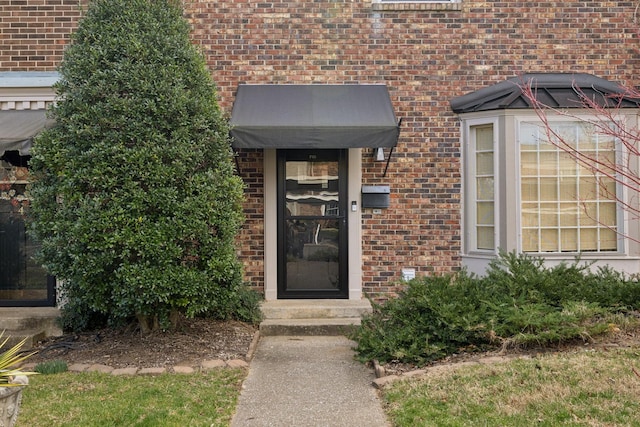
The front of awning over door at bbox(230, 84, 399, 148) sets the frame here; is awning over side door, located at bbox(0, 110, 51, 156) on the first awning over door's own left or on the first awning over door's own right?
on the first awning over door's own right

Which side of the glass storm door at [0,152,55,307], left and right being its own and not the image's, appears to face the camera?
front

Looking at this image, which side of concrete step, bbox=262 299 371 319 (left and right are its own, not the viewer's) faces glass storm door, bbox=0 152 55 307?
right

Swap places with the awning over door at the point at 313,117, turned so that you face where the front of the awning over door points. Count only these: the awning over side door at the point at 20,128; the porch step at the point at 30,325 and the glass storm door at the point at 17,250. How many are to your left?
0

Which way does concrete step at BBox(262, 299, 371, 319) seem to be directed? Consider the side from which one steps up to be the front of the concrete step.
toward the camera

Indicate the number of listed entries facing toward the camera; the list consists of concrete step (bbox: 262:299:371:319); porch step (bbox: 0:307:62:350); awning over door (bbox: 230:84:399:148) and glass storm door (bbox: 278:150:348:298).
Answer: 4

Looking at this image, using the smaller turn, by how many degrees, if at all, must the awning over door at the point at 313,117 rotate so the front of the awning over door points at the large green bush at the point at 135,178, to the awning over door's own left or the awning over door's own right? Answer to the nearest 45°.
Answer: approximately 45° to the awning over door's own right

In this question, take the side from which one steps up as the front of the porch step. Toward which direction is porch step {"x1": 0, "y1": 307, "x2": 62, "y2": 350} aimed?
toward the camera

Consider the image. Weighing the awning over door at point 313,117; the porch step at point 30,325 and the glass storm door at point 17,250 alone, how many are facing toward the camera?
3

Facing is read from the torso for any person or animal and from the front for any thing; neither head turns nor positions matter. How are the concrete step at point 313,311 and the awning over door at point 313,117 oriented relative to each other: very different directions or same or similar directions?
same or similar directions

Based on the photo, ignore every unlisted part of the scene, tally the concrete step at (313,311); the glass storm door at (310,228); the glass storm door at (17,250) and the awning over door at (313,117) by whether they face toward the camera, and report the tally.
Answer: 4

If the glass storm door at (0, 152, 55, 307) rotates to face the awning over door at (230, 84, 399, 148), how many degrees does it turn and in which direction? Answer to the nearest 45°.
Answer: approximately 45° to its left

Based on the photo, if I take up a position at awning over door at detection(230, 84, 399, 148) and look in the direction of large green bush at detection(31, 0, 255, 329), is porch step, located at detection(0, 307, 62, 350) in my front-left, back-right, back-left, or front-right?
front-right

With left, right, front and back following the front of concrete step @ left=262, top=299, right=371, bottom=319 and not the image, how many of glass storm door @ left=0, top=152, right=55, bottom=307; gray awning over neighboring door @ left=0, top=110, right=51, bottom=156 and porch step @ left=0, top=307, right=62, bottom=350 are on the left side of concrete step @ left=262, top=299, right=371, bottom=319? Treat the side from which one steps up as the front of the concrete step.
0

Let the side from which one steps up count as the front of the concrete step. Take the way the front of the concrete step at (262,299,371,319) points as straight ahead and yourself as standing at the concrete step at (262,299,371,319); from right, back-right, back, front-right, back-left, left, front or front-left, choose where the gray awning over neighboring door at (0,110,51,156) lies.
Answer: right
